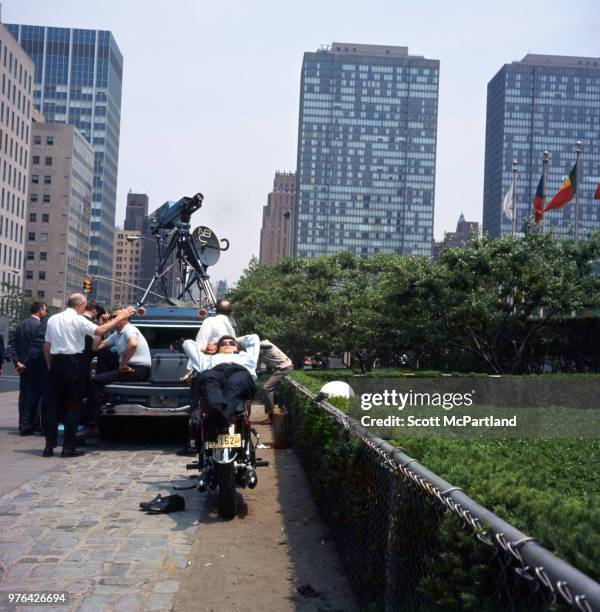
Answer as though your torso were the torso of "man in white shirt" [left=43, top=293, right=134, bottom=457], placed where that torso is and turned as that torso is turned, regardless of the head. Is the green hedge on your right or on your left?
on your right

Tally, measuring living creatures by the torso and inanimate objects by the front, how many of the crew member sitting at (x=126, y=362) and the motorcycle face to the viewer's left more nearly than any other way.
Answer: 1

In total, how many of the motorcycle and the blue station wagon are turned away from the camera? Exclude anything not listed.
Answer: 2

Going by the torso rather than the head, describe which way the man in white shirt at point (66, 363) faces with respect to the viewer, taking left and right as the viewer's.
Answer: facing away from the viewer and to the right of the viewer

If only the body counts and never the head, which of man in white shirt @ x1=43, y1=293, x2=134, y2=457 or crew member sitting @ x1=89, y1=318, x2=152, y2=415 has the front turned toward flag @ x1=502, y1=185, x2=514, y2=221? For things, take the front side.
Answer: the man in white shirt

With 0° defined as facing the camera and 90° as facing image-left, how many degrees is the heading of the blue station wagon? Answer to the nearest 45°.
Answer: approximately 180°

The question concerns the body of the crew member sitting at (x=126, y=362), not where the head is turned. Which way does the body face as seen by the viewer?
to the viewer's left

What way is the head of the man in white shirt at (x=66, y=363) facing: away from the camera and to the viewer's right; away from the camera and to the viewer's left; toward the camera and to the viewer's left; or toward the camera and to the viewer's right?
away from the camera and to the viewer's right

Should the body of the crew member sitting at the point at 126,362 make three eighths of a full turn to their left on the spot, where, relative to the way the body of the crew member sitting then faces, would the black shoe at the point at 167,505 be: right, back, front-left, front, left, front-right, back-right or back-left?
front-right

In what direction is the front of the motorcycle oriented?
away from the camera

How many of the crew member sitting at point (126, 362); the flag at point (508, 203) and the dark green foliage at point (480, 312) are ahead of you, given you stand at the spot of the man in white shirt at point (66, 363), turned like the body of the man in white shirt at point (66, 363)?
3

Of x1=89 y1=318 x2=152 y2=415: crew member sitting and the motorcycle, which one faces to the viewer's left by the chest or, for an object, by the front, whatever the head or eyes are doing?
the crew member sitting

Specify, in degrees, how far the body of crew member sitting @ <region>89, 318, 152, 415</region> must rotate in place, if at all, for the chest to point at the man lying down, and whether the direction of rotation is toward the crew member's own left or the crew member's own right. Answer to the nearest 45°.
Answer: approximately 90° to the crew member's own left
